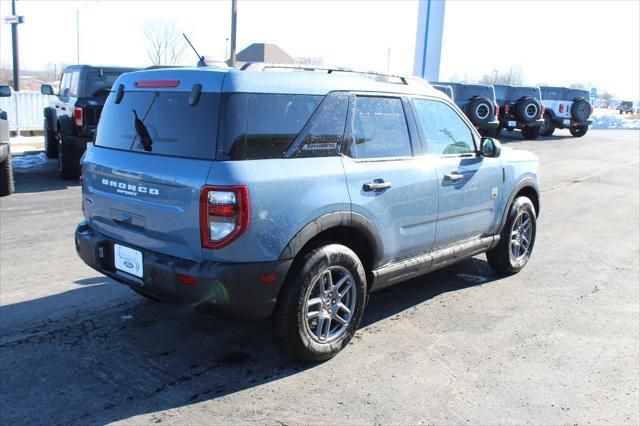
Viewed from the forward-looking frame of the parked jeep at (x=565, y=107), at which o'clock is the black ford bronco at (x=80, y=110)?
The black ford bronco is roughly at 8 o'clock from the parked jeep.

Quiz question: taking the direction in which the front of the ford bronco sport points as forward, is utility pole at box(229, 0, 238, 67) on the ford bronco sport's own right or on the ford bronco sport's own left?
on the ford bronco sport's own left

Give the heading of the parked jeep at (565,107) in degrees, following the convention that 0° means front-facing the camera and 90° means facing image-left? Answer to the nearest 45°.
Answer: approximately 135°

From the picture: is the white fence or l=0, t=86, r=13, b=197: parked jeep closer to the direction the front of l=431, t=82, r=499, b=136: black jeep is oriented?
the white fence

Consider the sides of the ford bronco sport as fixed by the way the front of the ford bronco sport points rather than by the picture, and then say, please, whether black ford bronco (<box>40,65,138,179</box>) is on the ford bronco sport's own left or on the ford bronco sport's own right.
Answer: on the ford bronco sport's own left

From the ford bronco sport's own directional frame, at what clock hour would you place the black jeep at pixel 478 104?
The black jeep is roughly at 11 o'clock from the ford bronco sport.

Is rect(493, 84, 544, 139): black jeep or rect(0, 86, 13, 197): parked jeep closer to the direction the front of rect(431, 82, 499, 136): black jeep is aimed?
the black jeep

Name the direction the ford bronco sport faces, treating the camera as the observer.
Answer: facing away from the viewer and to the right of the viewer

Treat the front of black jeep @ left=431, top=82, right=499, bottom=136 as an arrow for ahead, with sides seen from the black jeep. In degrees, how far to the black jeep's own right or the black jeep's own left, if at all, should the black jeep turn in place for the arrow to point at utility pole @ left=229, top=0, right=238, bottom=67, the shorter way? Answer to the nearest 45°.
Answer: approximately 45° to the black jeep's own left

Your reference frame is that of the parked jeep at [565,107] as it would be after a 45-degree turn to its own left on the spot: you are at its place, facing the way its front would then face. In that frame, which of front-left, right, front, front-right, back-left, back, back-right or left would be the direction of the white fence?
front-left

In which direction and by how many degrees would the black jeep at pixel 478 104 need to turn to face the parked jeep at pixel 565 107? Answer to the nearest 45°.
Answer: approximately 90° to its right

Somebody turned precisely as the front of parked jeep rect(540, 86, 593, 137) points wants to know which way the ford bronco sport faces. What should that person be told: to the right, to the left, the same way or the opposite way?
to the right

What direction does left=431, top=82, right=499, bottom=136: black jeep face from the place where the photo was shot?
facing away from the viewer and to the left of the viewer
